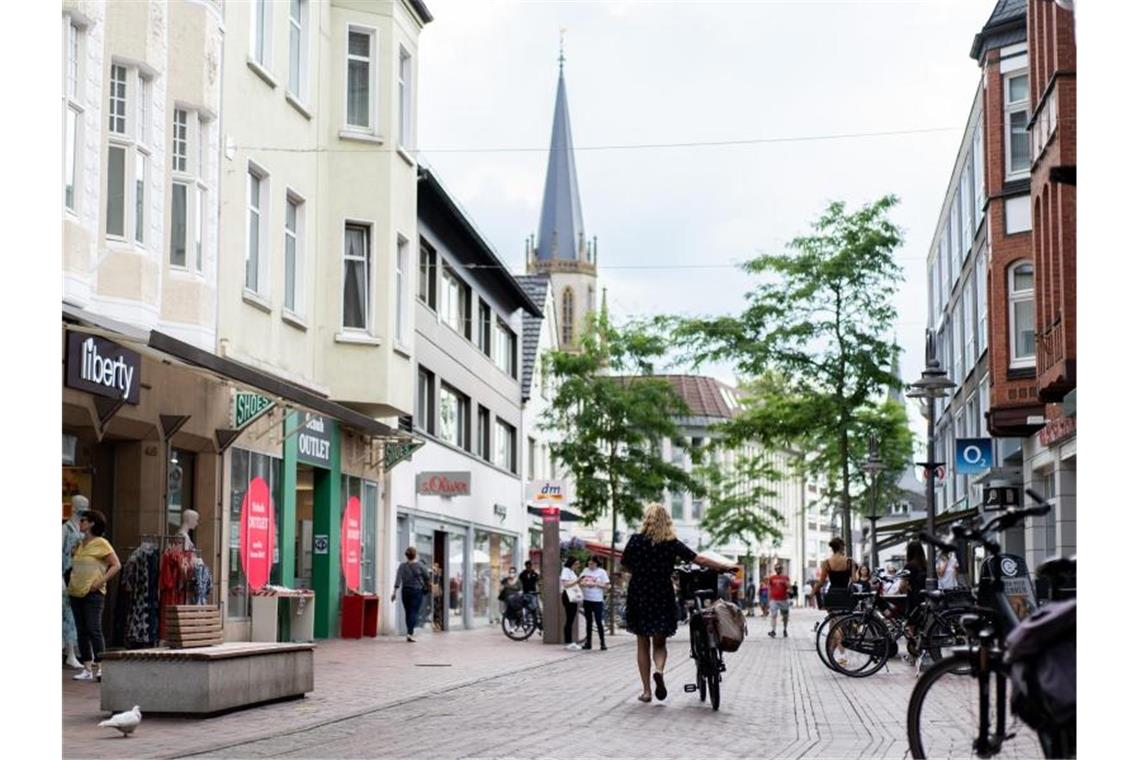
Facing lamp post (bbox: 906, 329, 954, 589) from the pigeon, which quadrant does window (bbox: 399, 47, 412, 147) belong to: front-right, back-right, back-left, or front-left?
front-left

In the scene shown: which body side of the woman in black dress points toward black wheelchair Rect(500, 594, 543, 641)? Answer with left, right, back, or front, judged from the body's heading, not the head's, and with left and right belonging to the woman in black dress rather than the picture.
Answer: front

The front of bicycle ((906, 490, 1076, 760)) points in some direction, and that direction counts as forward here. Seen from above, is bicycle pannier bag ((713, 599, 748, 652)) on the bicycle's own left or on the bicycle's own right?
on the bicycle's own right

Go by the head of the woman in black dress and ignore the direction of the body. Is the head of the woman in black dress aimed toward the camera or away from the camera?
away from the camera

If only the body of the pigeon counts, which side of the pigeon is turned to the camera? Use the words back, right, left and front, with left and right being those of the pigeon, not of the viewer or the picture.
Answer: right

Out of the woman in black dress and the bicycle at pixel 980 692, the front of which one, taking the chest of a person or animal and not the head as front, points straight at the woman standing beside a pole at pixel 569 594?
the woman in black dress

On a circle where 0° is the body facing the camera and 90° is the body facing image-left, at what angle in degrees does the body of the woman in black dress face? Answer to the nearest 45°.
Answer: approximately 180°
